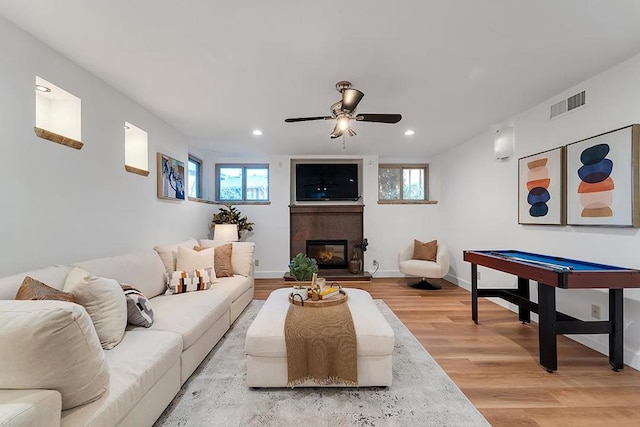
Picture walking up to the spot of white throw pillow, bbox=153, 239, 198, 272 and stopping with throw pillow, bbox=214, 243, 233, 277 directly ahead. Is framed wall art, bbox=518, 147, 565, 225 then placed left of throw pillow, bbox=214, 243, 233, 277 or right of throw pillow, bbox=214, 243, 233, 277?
right

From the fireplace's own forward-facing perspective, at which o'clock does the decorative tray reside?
The decorative tray is roughly at 12 o'clock from the fireplace.

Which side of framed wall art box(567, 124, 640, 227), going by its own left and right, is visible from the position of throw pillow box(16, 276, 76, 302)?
front

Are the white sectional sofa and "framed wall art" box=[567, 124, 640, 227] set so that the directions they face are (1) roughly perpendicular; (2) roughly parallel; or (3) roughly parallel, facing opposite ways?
roughly parallel, facing opposite ways

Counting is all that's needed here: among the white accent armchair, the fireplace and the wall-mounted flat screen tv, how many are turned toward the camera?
3

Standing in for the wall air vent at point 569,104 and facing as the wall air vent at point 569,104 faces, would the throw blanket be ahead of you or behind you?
ahead

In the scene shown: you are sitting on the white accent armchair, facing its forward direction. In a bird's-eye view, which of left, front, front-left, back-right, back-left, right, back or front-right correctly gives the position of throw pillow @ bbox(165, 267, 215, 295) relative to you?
front-right

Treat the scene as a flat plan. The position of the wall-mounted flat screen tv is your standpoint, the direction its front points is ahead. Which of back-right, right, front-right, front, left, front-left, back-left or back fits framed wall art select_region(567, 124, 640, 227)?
front-left

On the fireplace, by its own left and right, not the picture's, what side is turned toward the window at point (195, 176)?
right

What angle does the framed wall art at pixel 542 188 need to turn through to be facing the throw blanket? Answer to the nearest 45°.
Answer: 0° — it already faces it

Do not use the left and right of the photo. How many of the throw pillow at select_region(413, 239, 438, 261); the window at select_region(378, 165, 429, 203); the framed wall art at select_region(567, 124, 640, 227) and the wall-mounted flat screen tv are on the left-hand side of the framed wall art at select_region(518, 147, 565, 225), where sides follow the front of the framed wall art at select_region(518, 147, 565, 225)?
1

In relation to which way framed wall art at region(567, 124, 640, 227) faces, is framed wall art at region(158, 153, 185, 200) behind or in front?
in front

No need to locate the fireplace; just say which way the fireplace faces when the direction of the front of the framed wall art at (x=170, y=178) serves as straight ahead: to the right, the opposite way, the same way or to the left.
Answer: to the right

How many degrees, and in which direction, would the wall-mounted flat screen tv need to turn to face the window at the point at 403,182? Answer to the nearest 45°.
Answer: approximately 90° to its left

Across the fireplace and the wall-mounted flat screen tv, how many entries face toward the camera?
2

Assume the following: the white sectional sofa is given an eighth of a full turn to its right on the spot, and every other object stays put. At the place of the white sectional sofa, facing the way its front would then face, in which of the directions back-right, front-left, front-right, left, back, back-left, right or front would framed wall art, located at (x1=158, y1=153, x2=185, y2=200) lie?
back

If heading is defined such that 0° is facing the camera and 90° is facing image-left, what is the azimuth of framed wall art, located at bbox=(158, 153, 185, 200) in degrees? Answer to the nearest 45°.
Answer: approximately 315°

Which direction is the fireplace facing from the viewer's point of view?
toward the camera

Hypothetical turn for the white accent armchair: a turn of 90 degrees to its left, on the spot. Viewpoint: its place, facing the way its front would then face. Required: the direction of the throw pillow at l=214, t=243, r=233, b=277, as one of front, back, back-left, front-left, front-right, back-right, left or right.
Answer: back-right

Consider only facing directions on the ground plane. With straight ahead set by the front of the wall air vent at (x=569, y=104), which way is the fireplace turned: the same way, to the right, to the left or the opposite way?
to the left

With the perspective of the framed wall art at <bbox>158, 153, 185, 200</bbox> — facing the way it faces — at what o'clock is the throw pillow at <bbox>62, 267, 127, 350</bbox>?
The throw pillow is roughly at 2 o'clock from the framed wall art.
